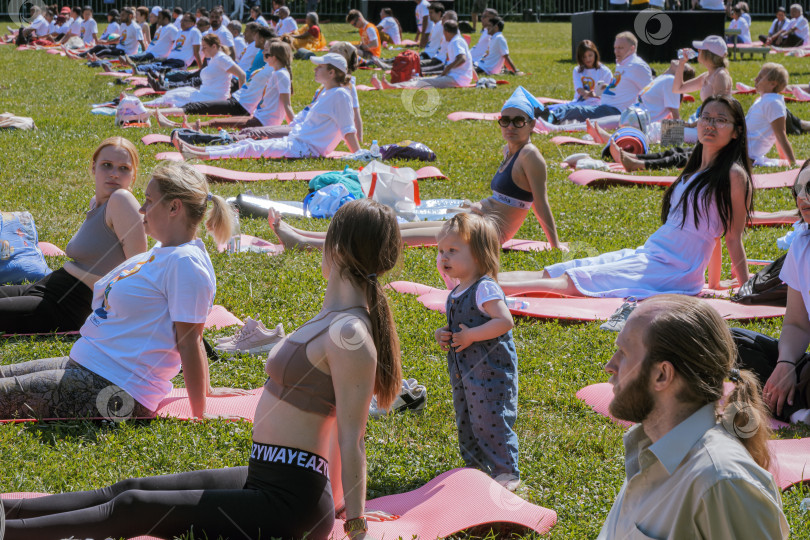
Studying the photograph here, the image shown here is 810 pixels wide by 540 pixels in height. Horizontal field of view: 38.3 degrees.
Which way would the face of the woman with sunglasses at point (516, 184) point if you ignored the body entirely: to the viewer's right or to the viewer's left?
to the viewer's left

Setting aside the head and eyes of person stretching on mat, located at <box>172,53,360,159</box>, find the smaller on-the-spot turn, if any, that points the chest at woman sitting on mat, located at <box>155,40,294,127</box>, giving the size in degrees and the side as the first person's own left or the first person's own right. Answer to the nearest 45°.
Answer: approximately 90° to the first person's own right

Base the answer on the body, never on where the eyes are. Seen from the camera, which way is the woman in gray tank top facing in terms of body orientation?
to the viewer's left

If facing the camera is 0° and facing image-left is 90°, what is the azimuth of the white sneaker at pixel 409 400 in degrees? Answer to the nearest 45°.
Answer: approximately 90°

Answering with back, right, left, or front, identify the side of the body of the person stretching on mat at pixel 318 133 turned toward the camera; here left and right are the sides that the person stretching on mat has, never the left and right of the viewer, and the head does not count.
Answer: left

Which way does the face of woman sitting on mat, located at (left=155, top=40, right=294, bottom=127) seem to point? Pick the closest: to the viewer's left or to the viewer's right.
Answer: to the viewer's left

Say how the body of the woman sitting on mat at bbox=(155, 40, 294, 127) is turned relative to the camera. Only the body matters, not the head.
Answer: to the viewer's left

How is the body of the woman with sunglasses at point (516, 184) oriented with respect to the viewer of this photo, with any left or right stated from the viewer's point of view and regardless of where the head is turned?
facing to the left of the viewer

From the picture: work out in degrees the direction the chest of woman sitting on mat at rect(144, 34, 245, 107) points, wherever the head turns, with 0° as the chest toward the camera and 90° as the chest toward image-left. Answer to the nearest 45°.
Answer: approximately 90°
